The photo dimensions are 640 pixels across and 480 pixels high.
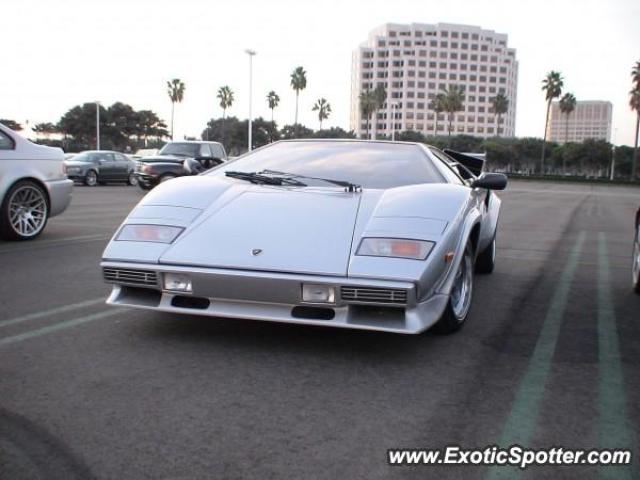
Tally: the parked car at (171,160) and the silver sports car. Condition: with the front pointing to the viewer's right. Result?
0

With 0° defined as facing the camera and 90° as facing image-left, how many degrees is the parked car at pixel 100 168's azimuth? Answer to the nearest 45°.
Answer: approximately 45°

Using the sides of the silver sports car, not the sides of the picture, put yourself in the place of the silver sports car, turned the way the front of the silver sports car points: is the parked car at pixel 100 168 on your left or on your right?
on your right

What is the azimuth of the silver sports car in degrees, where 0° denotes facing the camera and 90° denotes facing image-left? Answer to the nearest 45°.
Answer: approximately 45°

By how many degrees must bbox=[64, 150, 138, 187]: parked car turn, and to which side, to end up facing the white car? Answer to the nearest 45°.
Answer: approximately 45° to its left

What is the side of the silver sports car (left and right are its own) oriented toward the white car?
right

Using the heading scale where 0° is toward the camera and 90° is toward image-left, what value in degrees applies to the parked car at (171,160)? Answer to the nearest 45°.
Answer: approximately 45°

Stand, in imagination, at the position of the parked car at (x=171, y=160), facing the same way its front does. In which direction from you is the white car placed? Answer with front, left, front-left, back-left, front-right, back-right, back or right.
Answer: front-left

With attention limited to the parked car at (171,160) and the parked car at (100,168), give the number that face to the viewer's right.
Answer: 0

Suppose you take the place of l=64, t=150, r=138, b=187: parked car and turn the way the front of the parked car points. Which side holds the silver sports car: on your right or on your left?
on your left

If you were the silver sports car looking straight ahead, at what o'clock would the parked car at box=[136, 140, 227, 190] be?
The parked car is roughly at 4 o'clock from the silver sports car.
